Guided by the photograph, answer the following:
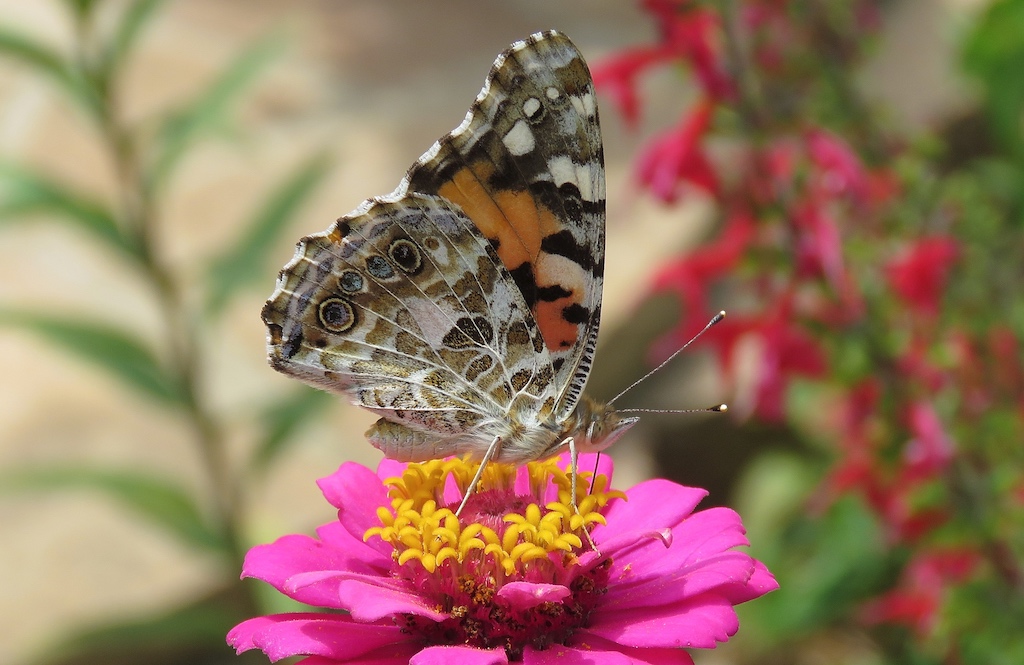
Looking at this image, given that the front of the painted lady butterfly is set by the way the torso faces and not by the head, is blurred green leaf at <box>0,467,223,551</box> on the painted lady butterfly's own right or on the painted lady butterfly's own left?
on the painted lady butterfly's own left

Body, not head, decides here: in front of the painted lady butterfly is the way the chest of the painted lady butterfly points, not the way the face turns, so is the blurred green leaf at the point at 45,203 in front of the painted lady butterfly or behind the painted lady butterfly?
behind

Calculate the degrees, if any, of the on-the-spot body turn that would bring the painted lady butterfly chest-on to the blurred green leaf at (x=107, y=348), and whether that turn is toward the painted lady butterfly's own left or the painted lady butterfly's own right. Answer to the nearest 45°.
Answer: approximately 135° to the painted lady butterfly's own left

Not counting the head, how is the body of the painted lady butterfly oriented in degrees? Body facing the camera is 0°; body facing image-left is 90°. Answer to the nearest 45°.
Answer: approximately 270°
